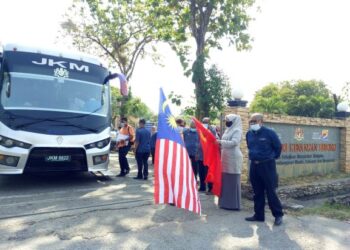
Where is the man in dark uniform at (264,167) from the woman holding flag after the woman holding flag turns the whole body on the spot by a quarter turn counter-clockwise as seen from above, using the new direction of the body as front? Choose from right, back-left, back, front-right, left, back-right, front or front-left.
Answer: front-left

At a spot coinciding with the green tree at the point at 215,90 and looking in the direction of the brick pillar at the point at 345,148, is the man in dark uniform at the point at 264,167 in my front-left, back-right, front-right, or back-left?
front-right

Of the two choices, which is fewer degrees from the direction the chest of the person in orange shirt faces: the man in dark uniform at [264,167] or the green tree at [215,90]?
the man in dark uniform

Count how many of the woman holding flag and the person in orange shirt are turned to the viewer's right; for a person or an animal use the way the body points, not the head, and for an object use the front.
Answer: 0

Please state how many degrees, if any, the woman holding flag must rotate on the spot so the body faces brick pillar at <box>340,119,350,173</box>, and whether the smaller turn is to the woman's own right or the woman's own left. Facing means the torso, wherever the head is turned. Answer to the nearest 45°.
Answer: approximately 135° to the woman's own right

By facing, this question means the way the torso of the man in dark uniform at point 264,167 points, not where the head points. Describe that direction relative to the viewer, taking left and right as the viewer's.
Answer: facing the viewer and to the left of the viewer

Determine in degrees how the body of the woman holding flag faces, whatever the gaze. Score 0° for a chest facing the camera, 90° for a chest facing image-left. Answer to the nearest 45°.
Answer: approximately 90°

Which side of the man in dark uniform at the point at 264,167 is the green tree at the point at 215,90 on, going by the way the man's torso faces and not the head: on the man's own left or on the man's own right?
on the man's own right
